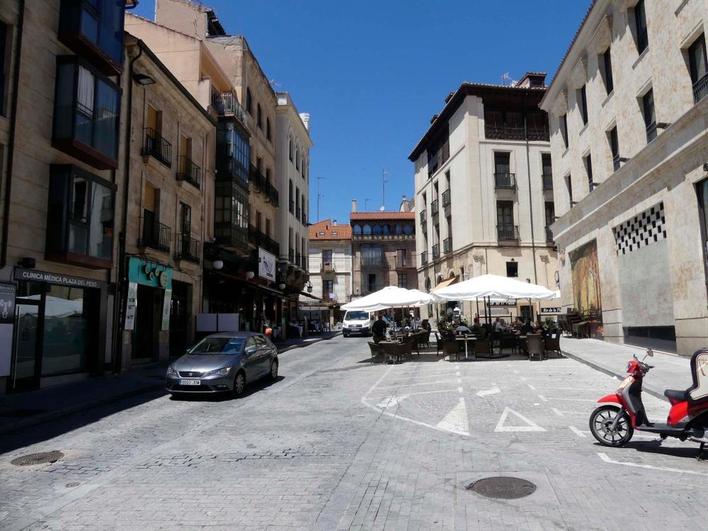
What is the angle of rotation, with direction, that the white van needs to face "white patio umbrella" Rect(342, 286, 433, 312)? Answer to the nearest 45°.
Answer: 0° — it already faces it

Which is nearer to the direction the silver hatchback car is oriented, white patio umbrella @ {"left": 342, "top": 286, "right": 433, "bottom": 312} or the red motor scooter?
the red motor scooter

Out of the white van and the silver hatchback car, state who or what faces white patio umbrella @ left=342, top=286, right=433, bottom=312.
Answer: the white van

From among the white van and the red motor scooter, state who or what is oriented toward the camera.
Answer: the white van

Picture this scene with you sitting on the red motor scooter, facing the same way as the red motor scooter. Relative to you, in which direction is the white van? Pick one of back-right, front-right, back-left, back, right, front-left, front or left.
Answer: front-right

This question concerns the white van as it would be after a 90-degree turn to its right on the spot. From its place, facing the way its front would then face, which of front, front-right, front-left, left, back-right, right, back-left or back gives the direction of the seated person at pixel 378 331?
left

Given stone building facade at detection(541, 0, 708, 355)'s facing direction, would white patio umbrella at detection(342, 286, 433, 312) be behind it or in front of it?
in front

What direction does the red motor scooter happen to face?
to the viewer's left

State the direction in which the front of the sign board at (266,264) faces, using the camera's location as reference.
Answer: facing the viewer and to the right of the viewer

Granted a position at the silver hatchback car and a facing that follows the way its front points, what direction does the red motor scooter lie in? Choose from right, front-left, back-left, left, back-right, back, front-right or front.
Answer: left

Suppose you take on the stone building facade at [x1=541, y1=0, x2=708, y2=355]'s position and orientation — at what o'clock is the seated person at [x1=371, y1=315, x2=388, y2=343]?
The seated person is roughly at 1 o'clock from the stone building facade.

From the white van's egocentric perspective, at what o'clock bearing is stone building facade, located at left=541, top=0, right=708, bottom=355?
The stone building facade is roughly at 11 o'clock from the white van.

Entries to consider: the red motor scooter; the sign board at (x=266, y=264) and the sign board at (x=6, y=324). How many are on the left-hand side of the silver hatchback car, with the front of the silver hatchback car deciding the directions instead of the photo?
1

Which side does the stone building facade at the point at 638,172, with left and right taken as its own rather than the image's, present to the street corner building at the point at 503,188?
right

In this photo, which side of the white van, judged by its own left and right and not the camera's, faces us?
front
